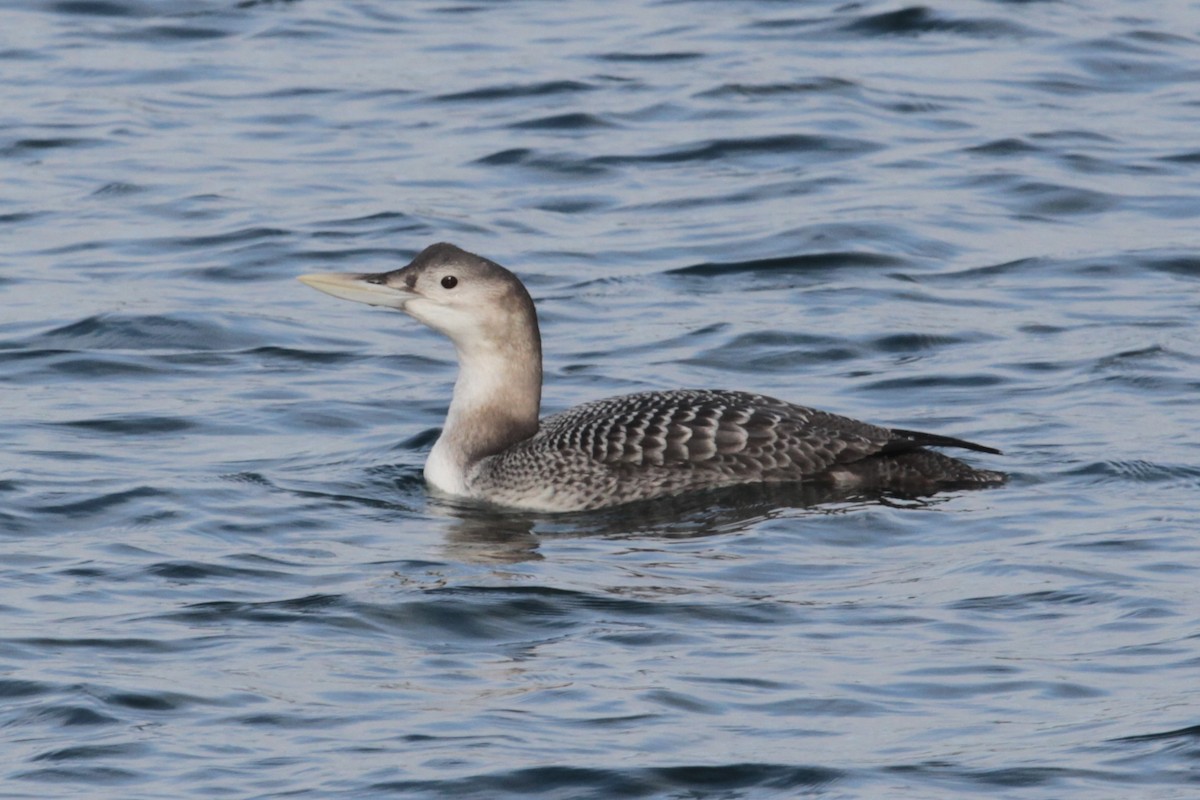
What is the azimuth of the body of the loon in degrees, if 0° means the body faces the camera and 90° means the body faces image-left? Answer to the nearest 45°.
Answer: approximately 90°
